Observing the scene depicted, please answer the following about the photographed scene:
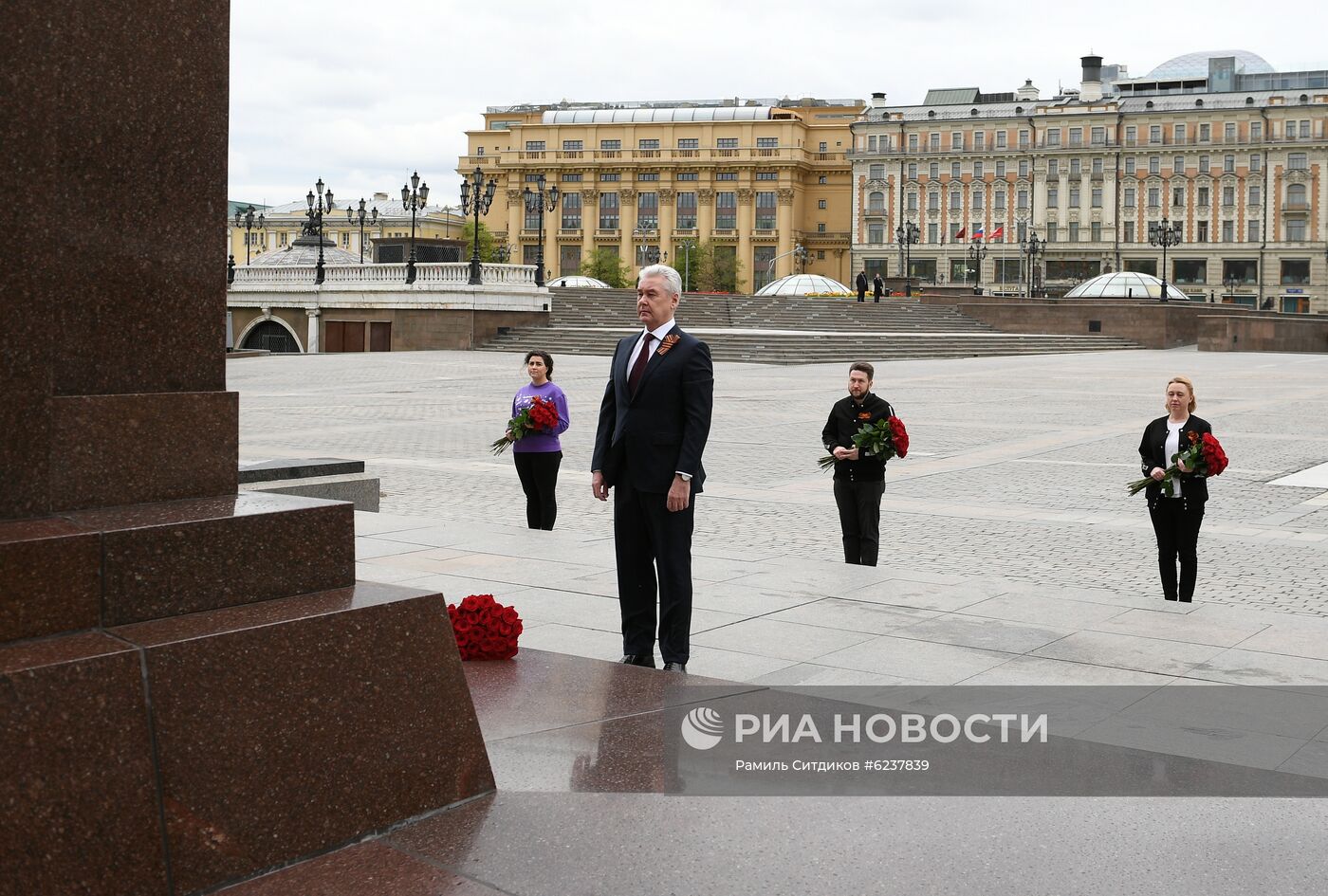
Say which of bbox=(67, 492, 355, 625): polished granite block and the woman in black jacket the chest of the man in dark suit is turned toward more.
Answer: the polished granite block

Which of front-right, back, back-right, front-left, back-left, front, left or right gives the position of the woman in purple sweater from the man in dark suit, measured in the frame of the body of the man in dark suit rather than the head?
back-right

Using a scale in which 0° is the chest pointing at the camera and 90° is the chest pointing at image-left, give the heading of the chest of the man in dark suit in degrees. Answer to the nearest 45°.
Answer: approximately 45°
